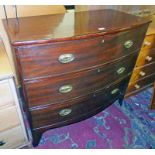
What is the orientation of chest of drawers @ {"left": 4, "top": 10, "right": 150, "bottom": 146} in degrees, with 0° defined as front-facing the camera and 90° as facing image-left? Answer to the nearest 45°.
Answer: approximately 315°
